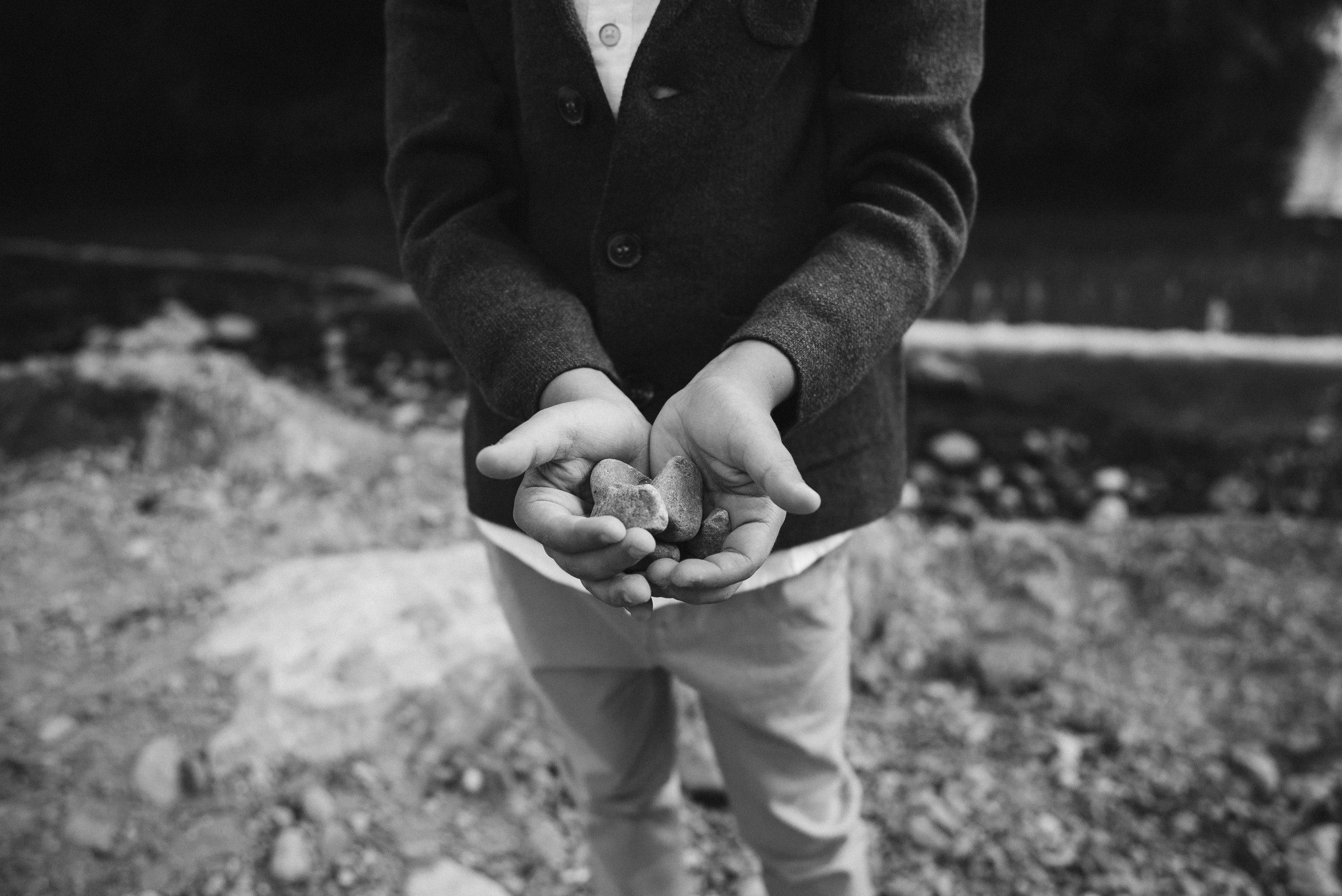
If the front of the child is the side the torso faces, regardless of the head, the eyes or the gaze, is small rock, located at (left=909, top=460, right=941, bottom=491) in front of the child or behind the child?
behind

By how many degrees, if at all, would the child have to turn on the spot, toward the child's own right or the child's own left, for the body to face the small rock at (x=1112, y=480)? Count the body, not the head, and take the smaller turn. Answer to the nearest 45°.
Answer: approximately 135° to the child's own left

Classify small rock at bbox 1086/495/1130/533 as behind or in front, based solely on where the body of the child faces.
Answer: behind

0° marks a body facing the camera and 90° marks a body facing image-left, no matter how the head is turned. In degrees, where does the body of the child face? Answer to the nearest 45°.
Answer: approximately 0°
